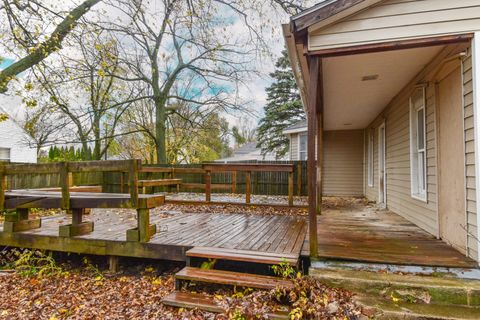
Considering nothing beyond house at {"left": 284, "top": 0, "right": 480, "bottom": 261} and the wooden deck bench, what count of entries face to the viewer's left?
1

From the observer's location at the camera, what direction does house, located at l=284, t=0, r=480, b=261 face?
facing to the left of the viewer

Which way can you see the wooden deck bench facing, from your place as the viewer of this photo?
facing away from the viewer and to the right of the viewer

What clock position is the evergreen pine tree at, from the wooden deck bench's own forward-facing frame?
The evergreen pine tree is roughly at 12 o'clock from the wooden deck bench.

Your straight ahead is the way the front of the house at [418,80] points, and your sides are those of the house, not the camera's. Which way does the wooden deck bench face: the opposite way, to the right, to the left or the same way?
to the right

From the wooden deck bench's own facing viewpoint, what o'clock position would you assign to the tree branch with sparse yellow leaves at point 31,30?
The tree branch with sparse yellow leaves is roughly at 10 o'clock from the wooden deck bench.

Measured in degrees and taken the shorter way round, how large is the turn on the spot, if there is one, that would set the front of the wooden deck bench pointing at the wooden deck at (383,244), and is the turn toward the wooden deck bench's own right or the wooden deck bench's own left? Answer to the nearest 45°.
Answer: approximately 90° to the wooden deck bench's own right

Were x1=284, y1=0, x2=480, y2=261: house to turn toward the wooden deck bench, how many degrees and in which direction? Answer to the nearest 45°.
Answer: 0° — it already faces it
